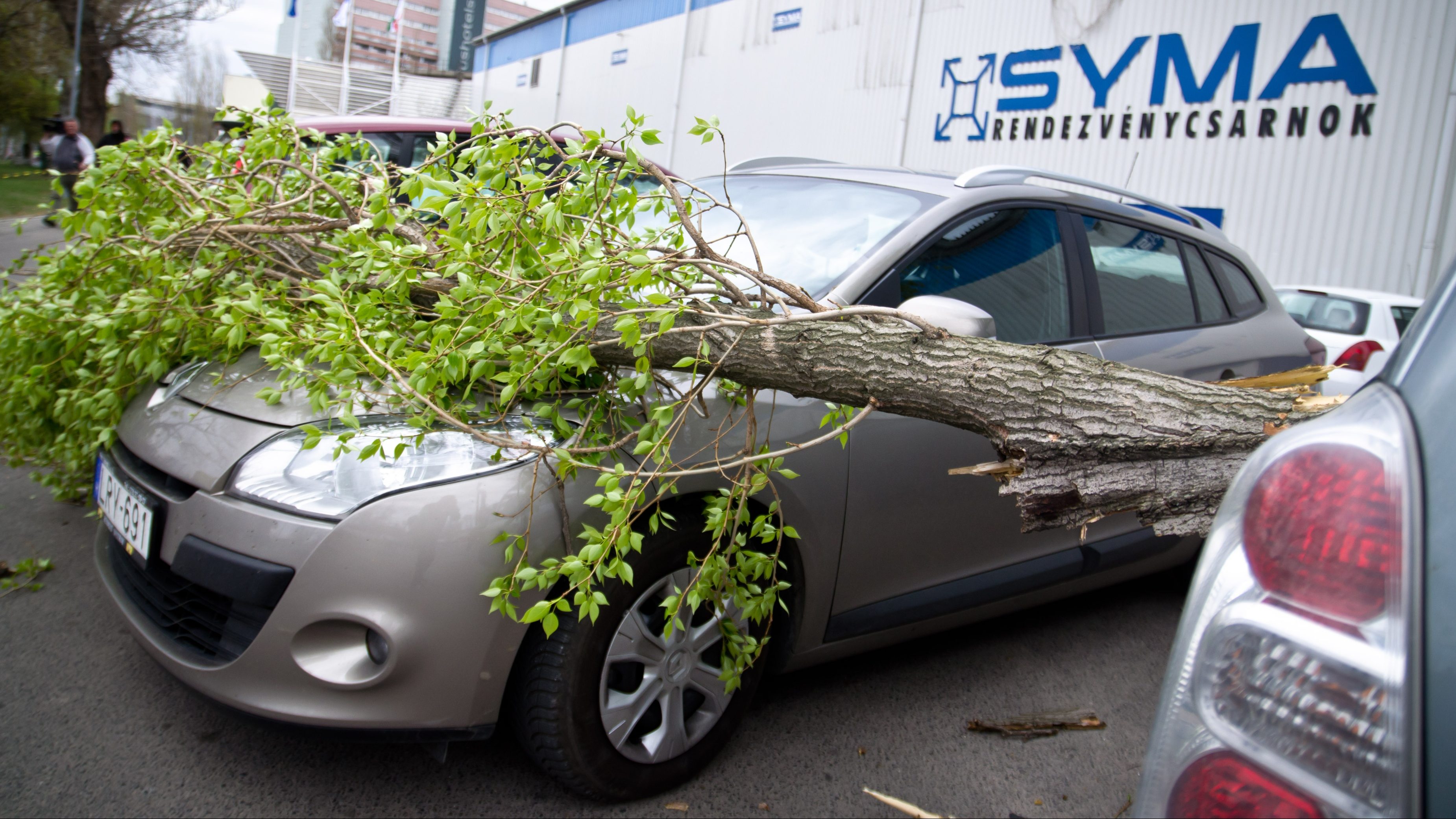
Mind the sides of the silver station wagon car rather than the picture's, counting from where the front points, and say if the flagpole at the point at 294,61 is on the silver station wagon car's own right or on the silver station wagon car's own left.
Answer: on the silver station wagon car's own right

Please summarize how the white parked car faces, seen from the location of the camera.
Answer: facing away from the viewer and to the right of the viewer

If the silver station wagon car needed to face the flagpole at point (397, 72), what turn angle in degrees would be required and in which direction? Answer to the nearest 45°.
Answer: approximately 135° to its right

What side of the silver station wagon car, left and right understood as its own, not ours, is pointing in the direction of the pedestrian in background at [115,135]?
right

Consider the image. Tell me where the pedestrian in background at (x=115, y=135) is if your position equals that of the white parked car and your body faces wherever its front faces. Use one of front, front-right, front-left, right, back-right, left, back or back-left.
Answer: back-left

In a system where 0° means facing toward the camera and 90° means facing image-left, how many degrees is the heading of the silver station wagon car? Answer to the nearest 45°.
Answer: approximately 45°

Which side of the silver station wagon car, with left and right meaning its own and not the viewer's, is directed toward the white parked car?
back

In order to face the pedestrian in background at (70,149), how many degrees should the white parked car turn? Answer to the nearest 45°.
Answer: approximately 135° to its left

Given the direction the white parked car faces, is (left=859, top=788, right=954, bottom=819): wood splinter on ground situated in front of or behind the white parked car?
behind

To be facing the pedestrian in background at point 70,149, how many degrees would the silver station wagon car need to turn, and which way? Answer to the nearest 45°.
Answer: approximately 90° to its right
